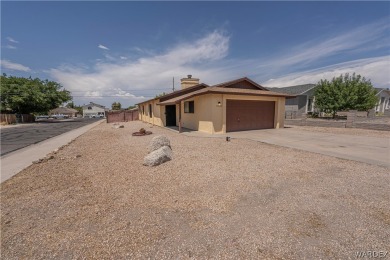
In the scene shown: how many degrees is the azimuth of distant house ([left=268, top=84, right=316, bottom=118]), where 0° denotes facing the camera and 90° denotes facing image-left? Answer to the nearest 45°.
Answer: approximately 315°

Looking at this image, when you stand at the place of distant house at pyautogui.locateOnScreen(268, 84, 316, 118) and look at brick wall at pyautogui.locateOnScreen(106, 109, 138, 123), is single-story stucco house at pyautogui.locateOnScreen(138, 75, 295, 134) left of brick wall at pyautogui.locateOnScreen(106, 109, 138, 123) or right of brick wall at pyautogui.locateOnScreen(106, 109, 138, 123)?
left

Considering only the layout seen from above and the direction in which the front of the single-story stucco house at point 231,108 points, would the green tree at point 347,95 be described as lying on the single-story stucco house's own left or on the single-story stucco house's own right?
on the single-story stucco house's own left

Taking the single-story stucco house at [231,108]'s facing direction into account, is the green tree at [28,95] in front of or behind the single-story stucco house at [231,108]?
behind

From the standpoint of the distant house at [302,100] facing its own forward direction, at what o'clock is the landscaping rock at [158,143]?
The landscaping rock is roughly at 2 o'clock from the distant house.

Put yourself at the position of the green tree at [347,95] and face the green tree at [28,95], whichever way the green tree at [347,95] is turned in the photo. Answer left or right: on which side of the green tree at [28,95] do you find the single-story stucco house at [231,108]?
left

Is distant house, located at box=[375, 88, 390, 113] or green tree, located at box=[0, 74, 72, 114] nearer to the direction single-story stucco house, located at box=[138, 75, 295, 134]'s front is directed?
the distant house

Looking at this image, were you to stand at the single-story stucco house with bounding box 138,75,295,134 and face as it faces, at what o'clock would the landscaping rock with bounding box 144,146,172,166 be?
The landscaping rock is roughly at 2 o'clock from the single-story stucco house.

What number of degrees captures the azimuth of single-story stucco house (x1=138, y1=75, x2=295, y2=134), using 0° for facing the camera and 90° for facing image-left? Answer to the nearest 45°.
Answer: approximately 315°

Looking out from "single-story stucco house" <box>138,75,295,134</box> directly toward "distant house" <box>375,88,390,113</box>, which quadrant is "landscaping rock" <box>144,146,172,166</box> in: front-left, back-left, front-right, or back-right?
back-right

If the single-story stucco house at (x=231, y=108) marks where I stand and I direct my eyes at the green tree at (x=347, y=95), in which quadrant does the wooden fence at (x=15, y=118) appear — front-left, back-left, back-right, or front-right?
back-left

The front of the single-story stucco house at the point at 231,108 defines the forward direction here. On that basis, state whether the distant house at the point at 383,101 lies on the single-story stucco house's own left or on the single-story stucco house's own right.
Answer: on the single-story stucco house's own left
